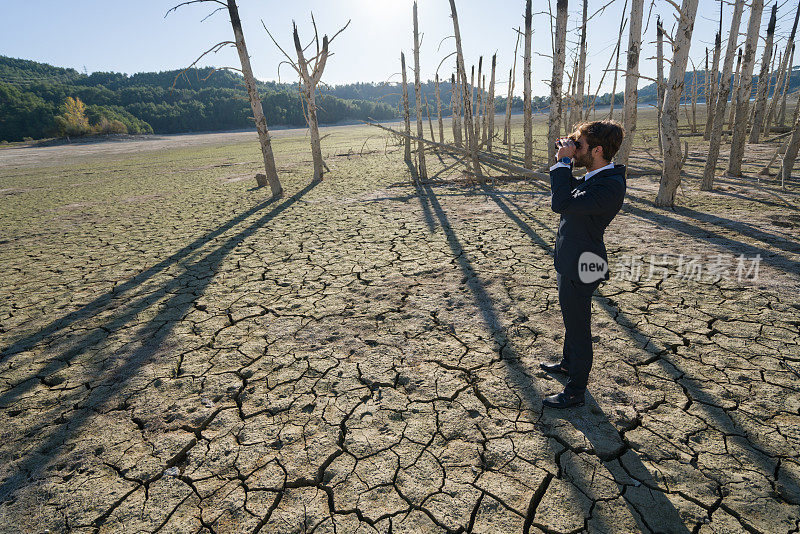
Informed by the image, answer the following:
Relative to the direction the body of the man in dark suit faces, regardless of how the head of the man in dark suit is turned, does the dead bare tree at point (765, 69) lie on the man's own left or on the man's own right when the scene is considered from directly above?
on the man's own right

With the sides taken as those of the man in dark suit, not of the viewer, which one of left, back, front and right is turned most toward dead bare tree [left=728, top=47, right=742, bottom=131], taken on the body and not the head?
right

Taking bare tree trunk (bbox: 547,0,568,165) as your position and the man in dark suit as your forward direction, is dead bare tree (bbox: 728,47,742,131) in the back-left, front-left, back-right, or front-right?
back-left

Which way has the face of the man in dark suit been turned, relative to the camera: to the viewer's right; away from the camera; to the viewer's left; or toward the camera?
to the viewer's left

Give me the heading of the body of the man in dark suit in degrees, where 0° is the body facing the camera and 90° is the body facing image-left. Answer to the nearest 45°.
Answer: approximately 90°

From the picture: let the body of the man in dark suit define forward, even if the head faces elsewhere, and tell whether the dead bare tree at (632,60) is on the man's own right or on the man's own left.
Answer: on the man's own right

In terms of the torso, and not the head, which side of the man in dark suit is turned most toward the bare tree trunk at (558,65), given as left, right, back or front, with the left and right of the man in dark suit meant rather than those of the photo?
right

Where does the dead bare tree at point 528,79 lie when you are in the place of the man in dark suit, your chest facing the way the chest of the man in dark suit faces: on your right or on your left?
on your right
